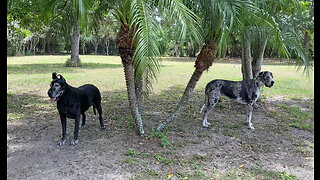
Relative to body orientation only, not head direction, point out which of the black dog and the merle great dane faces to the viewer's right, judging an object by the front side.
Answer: the merle great dane

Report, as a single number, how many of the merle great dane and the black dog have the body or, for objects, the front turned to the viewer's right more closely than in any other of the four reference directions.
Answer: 1

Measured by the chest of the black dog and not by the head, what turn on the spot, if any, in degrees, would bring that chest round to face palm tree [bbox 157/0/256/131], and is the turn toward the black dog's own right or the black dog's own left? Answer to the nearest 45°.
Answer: approximately 135° to the black dog's own left

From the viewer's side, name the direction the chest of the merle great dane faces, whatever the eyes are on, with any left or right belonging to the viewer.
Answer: facing to the right of the viewer

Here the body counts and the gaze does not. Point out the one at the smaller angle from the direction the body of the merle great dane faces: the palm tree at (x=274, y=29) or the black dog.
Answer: the palm tree
